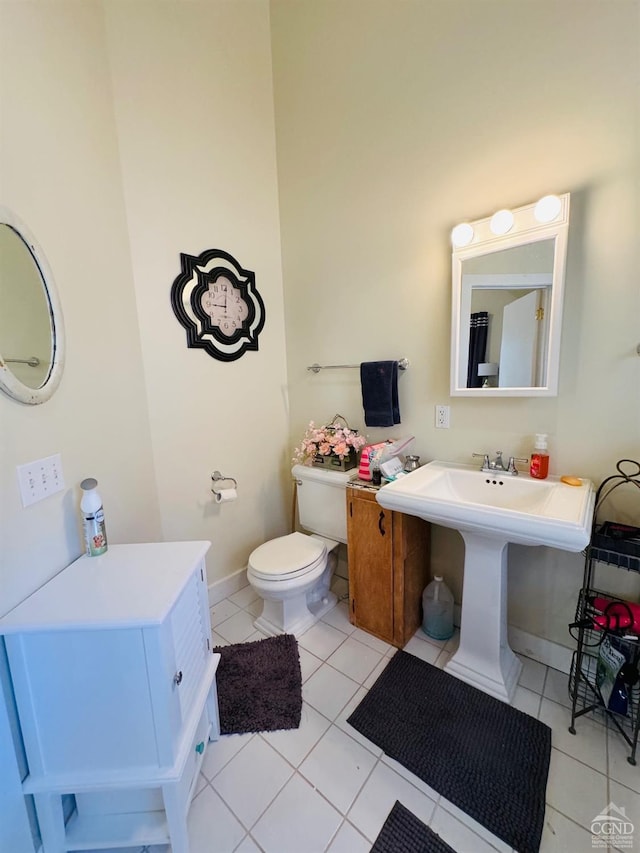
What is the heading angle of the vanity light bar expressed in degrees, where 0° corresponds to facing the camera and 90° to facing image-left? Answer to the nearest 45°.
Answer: approximately 45°

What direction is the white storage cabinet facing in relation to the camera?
to the viewer's right

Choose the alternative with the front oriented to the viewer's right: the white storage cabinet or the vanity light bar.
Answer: the white storage cabinet

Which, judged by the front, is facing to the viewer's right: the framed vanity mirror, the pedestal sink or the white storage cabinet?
the white storage cabinet

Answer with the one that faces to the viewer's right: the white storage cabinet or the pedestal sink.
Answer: the white storage cabinet

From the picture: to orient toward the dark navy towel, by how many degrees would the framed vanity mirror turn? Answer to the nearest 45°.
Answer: approximately 45° to its right

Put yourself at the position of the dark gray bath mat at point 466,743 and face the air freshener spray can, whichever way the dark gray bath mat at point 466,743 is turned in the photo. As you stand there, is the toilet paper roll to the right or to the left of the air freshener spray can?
right
